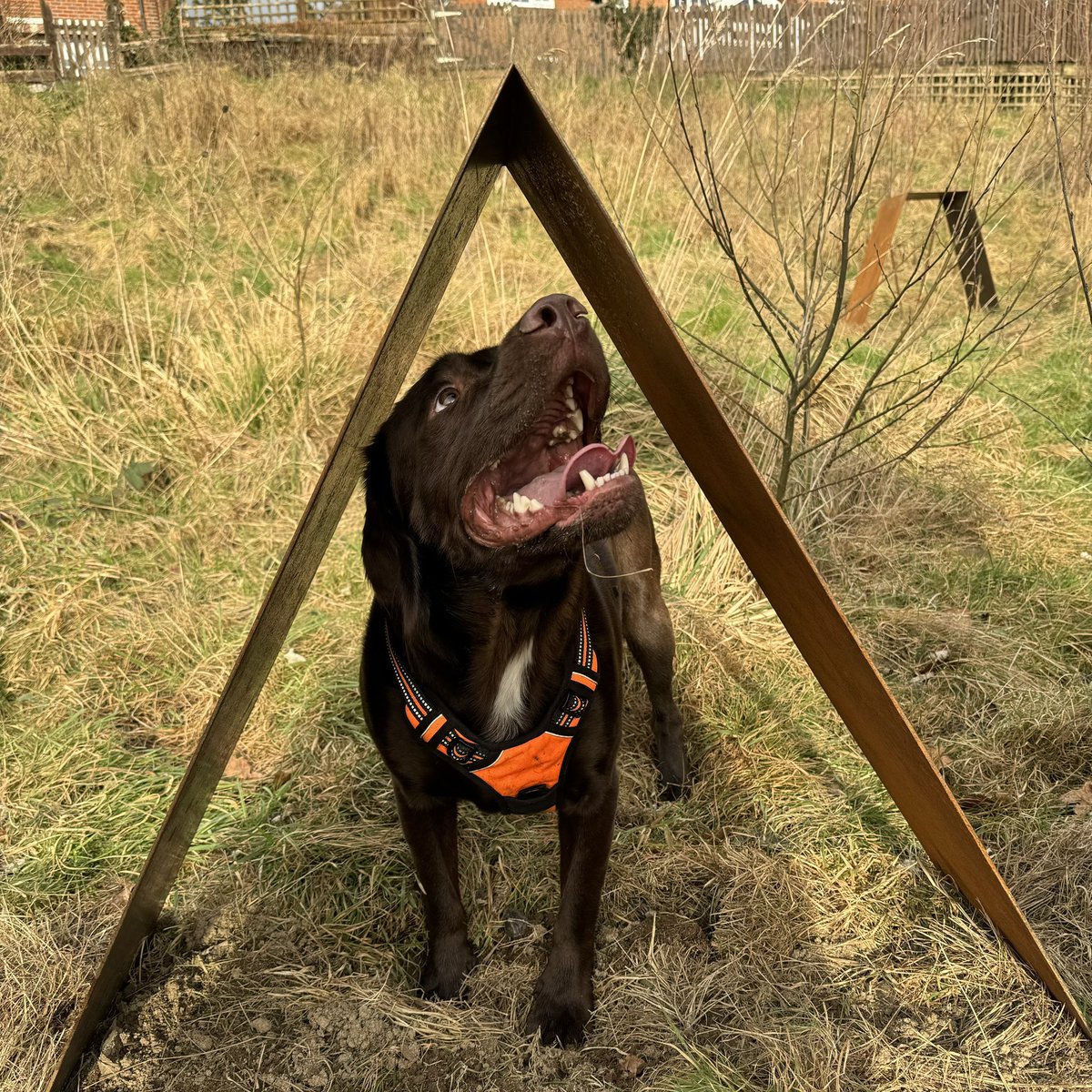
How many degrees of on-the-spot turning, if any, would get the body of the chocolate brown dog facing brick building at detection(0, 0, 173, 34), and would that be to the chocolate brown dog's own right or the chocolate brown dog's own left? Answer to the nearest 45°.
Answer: approximately 180°

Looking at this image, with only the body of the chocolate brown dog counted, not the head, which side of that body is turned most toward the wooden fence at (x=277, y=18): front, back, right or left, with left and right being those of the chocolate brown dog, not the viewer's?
back

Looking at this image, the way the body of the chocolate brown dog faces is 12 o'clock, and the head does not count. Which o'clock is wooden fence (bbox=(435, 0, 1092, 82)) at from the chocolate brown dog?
The wooden fence is roughly at 7 o'clock from the chocolate brown dog.

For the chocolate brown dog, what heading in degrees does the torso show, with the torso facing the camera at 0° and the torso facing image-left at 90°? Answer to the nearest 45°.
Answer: approximately 0°
